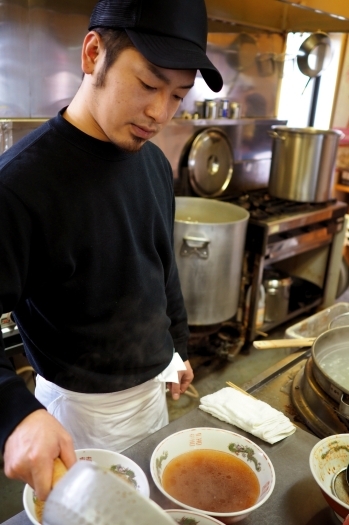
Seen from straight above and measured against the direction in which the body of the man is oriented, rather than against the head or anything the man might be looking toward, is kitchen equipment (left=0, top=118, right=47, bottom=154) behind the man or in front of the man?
behind

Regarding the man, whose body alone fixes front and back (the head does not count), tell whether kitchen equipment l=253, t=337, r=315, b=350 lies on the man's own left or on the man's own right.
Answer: on the man's own left

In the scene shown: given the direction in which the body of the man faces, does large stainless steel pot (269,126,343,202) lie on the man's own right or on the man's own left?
on the man's own left

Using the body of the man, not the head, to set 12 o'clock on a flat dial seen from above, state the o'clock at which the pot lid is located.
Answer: The pot lid is roughly at 8 o'clock from the man.

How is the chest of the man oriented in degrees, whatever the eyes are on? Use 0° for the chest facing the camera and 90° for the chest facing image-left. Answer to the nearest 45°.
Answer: approximately 315°

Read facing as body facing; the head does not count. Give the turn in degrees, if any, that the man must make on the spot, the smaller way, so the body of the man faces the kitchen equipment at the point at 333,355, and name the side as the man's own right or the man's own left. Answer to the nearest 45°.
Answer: approximately 45° to the man's own left

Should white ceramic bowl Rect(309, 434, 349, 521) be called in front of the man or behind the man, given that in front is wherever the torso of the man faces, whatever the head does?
in front

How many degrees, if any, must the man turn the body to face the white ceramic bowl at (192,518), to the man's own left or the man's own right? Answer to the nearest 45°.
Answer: approximately 45° to the man's own right

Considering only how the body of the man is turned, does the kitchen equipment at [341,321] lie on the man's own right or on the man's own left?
on the man's own left

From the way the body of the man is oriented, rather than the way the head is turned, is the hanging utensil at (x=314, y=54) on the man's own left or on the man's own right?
on the man's own left

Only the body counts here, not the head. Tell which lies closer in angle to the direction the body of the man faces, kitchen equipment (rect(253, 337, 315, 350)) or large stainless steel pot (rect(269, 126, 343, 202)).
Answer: the kitchen equipment

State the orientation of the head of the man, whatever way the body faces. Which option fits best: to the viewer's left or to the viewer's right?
to the viewer's right

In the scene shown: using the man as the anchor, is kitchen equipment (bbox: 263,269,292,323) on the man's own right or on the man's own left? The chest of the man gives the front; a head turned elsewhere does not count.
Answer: on the man's own left
